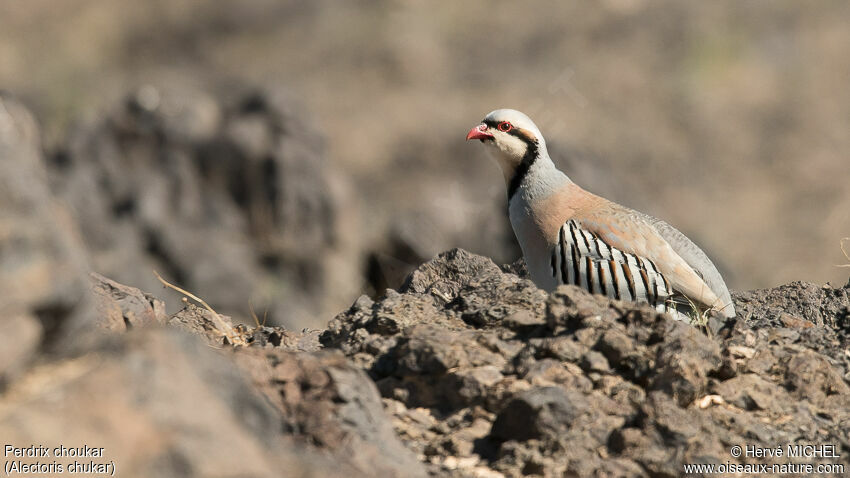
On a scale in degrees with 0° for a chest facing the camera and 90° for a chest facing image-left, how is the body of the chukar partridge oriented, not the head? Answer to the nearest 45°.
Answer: approximately 90°

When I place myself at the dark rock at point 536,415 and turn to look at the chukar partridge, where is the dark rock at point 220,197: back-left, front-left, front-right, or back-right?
front-left

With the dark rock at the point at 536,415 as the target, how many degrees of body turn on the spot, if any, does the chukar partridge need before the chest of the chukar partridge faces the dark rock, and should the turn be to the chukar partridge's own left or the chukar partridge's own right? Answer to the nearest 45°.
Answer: approximately 90° to the chukar partridge's own left
